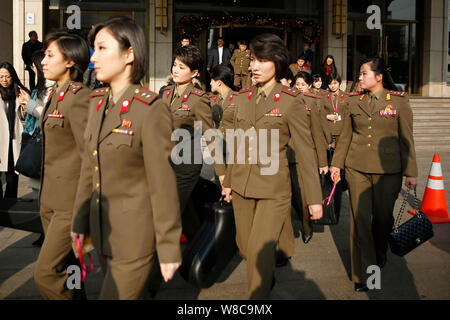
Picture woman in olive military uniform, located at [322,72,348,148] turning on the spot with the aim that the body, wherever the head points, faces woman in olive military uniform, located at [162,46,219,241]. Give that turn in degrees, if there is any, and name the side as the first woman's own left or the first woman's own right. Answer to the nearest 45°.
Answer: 0° — they already face them

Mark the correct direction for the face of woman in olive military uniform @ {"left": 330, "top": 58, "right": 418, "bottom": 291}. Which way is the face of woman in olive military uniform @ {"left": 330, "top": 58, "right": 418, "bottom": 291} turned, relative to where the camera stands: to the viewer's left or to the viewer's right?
to the viewer's left

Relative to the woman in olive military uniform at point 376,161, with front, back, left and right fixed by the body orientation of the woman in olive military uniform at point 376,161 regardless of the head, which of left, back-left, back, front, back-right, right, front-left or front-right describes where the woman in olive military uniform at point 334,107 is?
back-right

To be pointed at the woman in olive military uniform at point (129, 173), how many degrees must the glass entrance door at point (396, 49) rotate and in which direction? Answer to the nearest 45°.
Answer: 0° — it already faces them

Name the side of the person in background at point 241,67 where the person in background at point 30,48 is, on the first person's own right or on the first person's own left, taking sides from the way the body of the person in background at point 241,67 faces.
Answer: on the first person's own right
